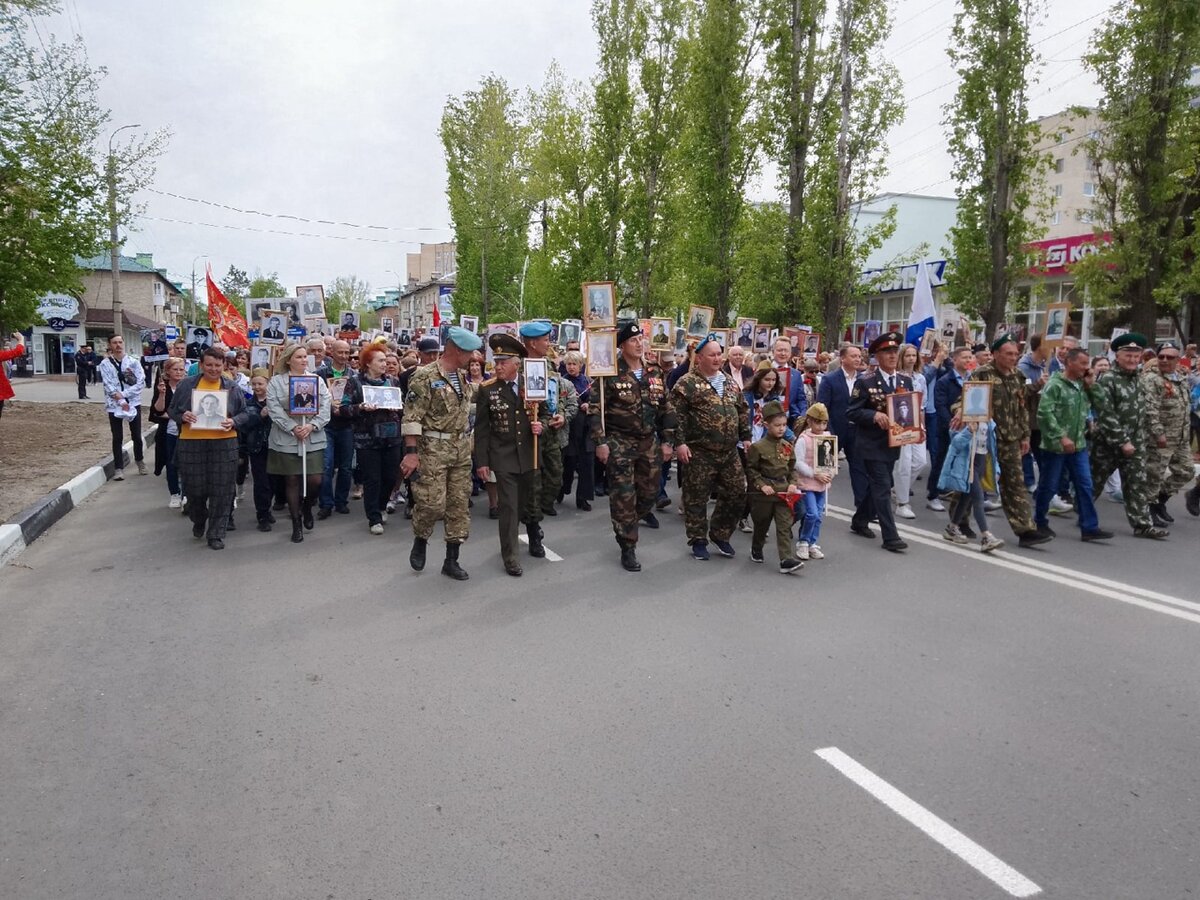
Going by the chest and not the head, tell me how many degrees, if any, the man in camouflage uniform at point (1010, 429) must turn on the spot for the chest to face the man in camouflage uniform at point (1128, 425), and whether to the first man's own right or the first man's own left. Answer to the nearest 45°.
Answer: approximately 90° to the first man's own left

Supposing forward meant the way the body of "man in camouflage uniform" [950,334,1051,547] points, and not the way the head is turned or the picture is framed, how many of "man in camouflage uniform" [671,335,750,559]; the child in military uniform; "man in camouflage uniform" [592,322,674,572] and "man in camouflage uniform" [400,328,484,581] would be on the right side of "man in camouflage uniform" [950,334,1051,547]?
4

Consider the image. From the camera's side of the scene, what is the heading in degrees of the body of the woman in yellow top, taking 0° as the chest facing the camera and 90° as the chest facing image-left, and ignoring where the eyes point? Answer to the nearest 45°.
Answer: approximately 0°

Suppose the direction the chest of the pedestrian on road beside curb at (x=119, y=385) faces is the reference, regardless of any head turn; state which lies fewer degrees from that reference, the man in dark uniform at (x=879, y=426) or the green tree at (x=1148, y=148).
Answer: the man in dark uniform

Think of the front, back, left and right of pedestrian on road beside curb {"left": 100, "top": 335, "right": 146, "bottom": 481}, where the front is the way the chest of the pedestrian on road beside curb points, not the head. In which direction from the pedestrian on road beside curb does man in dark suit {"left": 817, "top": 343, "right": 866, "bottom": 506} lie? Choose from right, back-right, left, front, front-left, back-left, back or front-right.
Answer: front-left

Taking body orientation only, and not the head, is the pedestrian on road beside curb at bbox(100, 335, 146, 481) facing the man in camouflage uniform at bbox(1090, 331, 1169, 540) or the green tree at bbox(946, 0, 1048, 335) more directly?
the man in camouflage uniform

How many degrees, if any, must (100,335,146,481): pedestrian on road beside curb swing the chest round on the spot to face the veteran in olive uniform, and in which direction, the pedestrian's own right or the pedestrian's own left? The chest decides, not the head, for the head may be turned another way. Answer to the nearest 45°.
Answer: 0° — they already face them

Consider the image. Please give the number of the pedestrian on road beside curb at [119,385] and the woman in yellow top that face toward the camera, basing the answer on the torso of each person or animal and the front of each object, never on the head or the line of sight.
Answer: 2

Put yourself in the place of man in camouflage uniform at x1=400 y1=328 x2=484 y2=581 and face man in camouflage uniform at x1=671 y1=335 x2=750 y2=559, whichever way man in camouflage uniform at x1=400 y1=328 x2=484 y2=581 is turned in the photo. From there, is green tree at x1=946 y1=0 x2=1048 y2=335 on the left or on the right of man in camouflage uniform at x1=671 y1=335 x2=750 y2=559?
left

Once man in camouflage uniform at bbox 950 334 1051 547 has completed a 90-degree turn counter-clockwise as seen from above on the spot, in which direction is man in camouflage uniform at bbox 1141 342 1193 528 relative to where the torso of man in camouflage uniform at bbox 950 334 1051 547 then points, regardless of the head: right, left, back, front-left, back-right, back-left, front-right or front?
front

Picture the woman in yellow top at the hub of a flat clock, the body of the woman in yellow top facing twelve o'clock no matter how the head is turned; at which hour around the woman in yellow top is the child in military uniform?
The child in military uniform is roughly at 10 o'clock from the woman in yellow top.

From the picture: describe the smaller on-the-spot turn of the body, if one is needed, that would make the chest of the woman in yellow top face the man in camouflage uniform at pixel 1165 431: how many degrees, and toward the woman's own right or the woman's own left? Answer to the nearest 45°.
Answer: approximately 90° to the woman's own left
